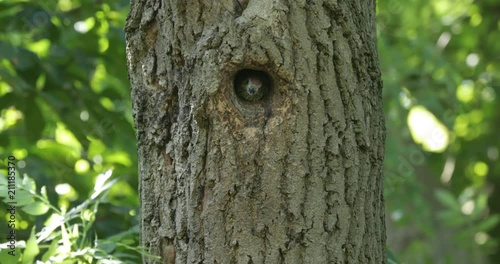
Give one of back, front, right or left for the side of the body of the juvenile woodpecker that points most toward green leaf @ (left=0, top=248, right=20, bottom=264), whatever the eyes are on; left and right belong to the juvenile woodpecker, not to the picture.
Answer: right

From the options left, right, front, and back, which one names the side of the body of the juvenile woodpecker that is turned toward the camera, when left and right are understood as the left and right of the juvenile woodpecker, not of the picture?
front

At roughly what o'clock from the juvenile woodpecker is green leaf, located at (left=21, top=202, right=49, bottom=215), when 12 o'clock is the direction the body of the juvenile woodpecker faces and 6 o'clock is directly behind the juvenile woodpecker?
The green leaf is roughly at 4 o'clock from the juvenile woodpecker.

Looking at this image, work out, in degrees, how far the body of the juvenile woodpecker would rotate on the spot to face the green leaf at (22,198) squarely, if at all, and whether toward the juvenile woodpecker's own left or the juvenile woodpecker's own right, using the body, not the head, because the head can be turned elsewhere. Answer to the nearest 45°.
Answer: approximately 135° to the juvenile woodpecker's own right

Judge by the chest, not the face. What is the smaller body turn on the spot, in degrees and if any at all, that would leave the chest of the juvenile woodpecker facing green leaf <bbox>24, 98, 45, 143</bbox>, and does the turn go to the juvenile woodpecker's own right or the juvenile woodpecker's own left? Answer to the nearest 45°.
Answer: approximately 135° to the juvenile woodpecker's own right
